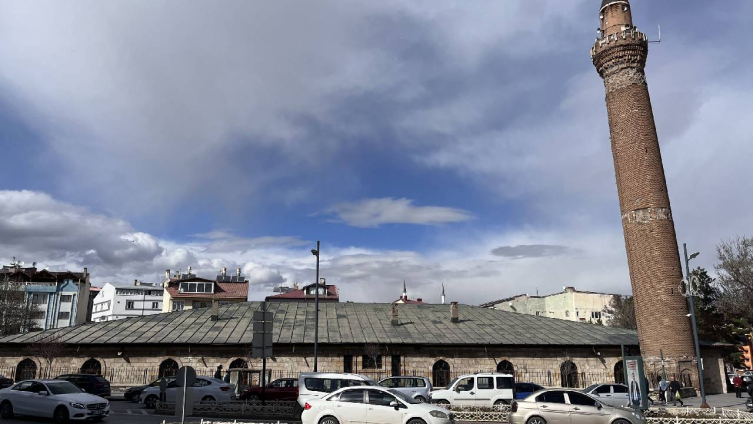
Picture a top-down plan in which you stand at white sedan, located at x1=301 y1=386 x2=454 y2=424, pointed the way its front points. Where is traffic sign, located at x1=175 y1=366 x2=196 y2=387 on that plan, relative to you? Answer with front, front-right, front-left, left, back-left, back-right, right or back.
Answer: back-right

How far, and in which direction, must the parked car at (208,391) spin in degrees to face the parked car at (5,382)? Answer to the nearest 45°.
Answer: approximately 45° to its right

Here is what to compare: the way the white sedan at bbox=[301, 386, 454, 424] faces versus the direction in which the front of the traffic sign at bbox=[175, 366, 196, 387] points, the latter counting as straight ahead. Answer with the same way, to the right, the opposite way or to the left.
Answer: to the right

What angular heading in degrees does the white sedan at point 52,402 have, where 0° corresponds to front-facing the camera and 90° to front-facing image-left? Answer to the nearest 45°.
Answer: approximately 315°

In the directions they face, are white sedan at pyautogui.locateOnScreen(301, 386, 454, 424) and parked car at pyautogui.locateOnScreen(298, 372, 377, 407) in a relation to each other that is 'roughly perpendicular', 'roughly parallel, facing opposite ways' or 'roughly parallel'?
roughly parallel

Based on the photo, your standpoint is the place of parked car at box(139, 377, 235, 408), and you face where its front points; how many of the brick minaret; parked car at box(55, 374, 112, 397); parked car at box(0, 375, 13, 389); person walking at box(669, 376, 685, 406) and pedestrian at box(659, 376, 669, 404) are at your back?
3

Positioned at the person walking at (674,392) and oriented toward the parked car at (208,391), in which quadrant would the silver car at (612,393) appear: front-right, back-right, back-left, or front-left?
front-left

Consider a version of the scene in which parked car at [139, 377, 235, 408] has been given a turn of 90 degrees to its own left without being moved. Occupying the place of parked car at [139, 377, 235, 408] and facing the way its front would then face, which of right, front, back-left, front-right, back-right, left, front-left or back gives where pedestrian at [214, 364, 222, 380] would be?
back

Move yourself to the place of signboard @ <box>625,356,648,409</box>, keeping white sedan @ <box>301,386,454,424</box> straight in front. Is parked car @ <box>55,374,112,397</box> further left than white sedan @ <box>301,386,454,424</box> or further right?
right

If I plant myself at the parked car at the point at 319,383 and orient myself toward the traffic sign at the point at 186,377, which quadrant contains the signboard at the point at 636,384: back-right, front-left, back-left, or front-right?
back-left

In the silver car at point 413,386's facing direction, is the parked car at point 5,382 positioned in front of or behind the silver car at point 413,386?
in front

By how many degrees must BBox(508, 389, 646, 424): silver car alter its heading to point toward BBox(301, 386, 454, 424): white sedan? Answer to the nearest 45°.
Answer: approximately 135° to its right

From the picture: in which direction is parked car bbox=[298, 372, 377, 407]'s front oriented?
to the viewer's right
